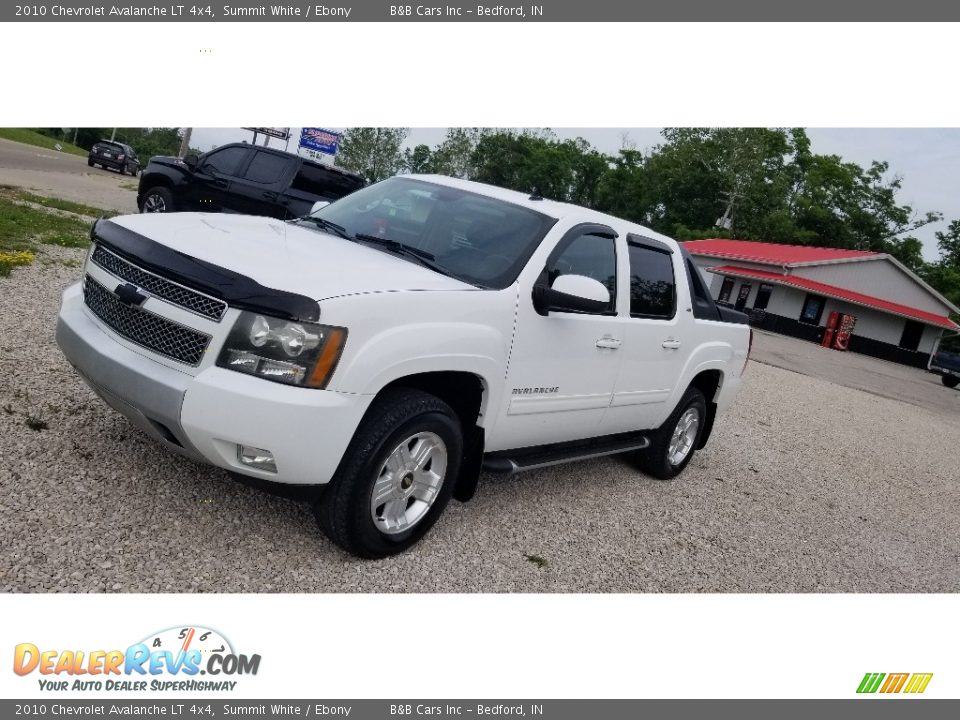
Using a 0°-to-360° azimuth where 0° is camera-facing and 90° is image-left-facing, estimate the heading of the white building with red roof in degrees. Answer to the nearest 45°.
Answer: approximately 45°

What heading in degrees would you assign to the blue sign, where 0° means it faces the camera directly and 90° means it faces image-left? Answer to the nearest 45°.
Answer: approximately 0°

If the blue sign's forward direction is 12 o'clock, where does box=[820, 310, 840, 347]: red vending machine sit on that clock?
The red vending machine is roughly at 10 o'clock from the blue sign.

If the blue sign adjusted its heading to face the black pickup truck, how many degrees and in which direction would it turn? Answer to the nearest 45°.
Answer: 0° — it already faces it

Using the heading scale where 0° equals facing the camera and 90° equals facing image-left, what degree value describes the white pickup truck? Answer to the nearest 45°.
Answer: approximately 45°

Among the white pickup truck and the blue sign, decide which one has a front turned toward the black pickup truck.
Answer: the blue sign

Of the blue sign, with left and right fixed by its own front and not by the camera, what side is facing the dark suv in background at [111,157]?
right

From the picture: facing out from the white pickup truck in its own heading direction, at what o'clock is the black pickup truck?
The black pickup truck is roughly at 4 o'clock from the white pickup truck.

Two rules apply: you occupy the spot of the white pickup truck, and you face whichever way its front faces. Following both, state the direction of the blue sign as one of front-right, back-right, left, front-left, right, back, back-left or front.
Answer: back-right

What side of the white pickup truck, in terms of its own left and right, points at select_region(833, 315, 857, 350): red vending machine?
back
